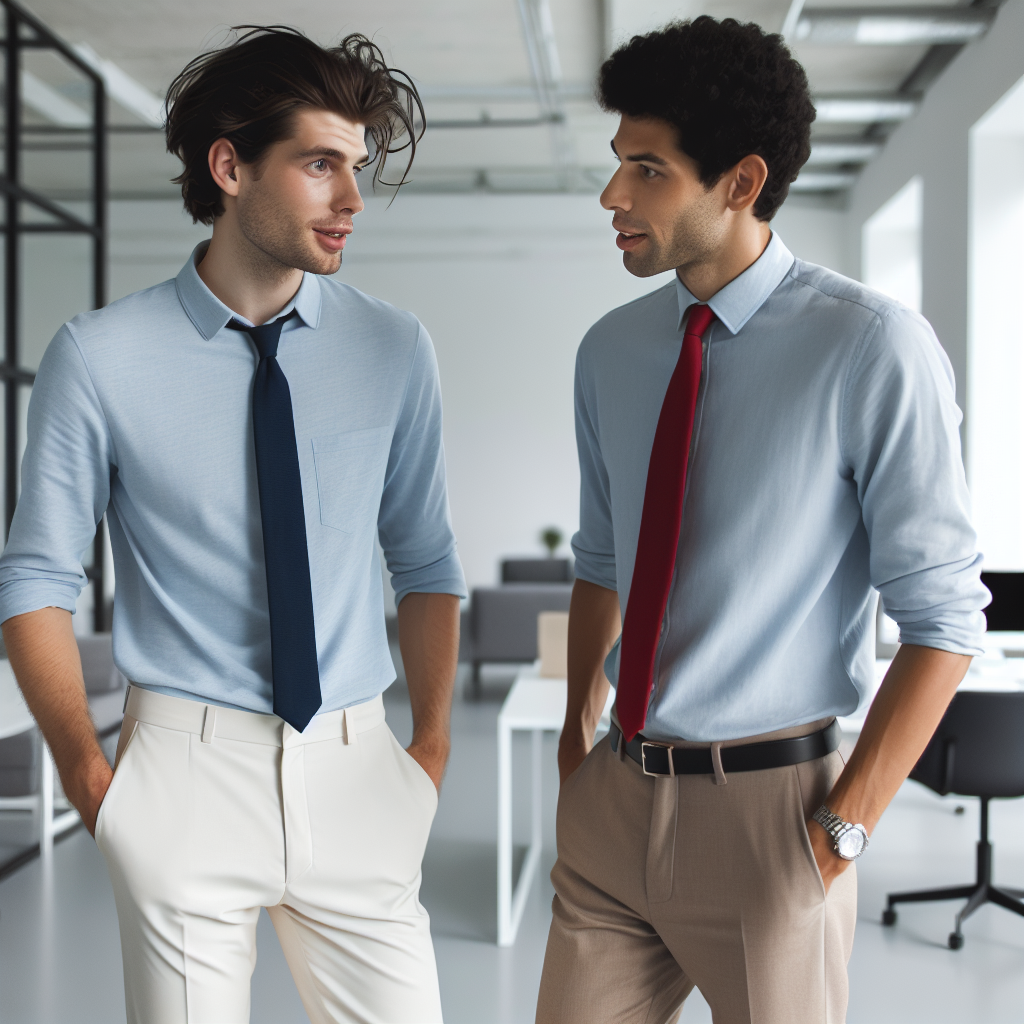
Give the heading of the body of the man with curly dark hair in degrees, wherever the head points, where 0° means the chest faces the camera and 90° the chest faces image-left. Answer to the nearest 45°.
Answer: approximately 45°

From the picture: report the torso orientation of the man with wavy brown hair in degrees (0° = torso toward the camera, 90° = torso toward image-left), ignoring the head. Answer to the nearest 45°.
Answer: approximately 0°

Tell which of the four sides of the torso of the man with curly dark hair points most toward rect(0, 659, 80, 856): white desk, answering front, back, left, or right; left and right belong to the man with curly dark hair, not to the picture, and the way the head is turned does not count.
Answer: right

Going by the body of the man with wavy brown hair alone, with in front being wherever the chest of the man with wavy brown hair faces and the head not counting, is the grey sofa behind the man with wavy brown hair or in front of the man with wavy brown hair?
behind

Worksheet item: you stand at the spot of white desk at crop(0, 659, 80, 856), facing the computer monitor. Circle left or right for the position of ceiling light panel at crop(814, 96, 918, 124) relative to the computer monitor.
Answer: left

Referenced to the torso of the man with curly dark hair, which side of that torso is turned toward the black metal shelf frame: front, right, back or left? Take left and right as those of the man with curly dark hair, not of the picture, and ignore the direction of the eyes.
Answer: right

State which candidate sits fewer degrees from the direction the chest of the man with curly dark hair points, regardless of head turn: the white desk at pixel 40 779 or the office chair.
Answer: the white desk

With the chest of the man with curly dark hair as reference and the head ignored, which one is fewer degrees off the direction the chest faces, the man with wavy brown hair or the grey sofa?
the man with wavy brown hair

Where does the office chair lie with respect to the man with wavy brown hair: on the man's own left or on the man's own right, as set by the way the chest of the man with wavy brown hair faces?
on the man's own left

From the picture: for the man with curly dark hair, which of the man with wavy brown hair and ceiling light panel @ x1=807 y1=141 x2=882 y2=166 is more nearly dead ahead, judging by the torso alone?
the man with wavy brown hair

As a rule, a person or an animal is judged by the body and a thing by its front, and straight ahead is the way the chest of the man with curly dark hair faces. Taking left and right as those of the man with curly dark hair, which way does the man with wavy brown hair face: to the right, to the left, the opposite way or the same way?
to the left

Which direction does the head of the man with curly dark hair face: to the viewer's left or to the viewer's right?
to the viewer's left

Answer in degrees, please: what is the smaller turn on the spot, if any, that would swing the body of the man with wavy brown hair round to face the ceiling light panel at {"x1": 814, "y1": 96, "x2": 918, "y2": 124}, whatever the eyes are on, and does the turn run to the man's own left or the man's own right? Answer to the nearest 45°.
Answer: approximately 135° to the man's own left

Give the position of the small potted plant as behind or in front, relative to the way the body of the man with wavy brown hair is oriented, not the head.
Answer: behind
